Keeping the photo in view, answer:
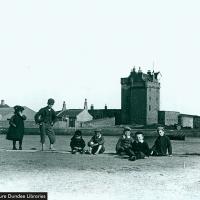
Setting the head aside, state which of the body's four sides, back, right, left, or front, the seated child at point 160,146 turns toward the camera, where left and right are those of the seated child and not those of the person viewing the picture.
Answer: front

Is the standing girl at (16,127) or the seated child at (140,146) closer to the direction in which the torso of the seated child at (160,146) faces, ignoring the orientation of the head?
the seated child

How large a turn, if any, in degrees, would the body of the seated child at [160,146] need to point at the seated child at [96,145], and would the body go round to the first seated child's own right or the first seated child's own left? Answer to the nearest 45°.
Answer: approximately 90° to the first seated child's own right

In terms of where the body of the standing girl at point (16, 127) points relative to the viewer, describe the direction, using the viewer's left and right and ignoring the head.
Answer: facing the viewer and to the right of the viewer

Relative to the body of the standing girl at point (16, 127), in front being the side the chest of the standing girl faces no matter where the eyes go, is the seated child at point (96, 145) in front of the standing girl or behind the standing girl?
in front

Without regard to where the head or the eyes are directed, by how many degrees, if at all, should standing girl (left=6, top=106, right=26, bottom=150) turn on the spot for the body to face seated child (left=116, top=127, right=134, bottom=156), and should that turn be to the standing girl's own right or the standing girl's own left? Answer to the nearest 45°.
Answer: approximately 45° to the standing girl's own left

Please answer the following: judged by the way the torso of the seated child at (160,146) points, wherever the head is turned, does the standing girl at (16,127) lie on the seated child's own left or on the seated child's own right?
on the seated child's own right

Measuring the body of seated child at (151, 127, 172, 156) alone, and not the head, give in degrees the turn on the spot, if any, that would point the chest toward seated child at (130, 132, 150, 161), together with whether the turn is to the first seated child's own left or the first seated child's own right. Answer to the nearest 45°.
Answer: approximately 45° to the first seated child's own right

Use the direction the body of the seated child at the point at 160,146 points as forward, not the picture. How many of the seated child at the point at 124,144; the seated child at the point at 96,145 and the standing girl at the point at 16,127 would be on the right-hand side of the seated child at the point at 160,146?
3

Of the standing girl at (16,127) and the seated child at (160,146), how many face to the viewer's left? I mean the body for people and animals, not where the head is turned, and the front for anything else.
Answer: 0

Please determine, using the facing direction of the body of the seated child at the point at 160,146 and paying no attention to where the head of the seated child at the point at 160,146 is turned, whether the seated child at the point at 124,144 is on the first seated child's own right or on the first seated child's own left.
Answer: on the first seated child's own right
